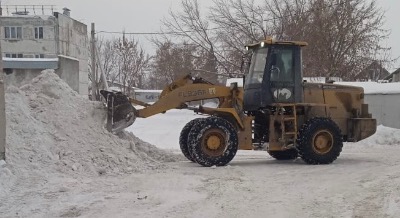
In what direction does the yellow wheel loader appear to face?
to the viewer's left

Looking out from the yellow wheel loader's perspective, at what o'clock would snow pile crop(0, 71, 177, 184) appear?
The snow pile is roughly at 11 o'clock from the yellow wheel loader.

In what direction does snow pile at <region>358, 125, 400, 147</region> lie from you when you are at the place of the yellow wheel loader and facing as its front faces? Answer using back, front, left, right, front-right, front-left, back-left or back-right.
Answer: back-right

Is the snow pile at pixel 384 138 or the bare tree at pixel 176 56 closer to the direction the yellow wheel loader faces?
the bare tree

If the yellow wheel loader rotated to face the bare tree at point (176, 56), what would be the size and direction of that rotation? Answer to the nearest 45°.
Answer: approximately 90° to its right

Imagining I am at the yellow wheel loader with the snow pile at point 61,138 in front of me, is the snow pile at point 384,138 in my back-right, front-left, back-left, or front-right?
back-right
